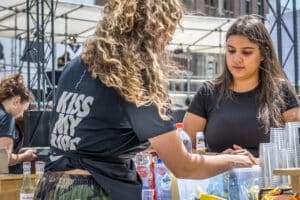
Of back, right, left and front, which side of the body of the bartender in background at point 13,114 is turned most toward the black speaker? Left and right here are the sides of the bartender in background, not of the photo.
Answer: left

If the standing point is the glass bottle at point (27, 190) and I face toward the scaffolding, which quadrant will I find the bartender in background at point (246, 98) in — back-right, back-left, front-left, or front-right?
front-right

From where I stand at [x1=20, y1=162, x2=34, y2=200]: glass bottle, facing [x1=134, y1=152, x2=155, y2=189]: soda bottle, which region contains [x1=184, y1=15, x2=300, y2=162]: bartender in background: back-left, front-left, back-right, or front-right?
front-left

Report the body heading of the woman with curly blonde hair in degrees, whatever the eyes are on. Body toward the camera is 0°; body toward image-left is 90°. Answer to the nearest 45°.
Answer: approximately 225°

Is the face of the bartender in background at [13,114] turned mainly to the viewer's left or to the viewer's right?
to the viewer's right

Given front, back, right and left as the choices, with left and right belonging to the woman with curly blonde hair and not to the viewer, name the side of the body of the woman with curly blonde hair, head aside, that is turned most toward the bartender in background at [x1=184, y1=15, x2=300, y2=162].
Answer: front

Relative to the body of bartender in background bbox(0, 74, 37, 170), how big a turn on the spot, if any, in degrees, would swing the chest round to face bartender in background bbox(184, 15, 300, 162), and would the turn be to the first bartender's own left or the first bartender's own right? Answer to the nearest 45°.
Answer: approximately 45° to the first bartender's own right

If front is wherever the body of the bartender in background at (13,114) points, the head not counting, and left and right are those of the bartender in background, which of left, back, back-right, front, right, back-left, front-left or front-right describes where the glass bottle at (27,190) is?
right

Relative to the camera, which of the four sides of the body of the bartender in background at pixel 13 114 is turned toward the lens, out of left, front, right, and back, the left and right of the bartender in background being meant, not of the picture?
right

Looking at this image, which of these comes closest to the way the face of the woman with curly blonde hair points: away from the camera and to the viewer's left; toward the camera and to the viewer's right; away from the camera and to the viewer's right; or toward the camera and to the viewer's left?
away from the camera and to the viewer's right

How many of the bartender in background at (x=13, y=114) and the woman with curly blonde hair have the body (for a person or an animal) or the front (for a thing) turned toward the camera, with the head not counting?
0

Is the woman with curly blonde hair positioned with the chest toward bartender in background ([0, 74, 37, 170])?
no
